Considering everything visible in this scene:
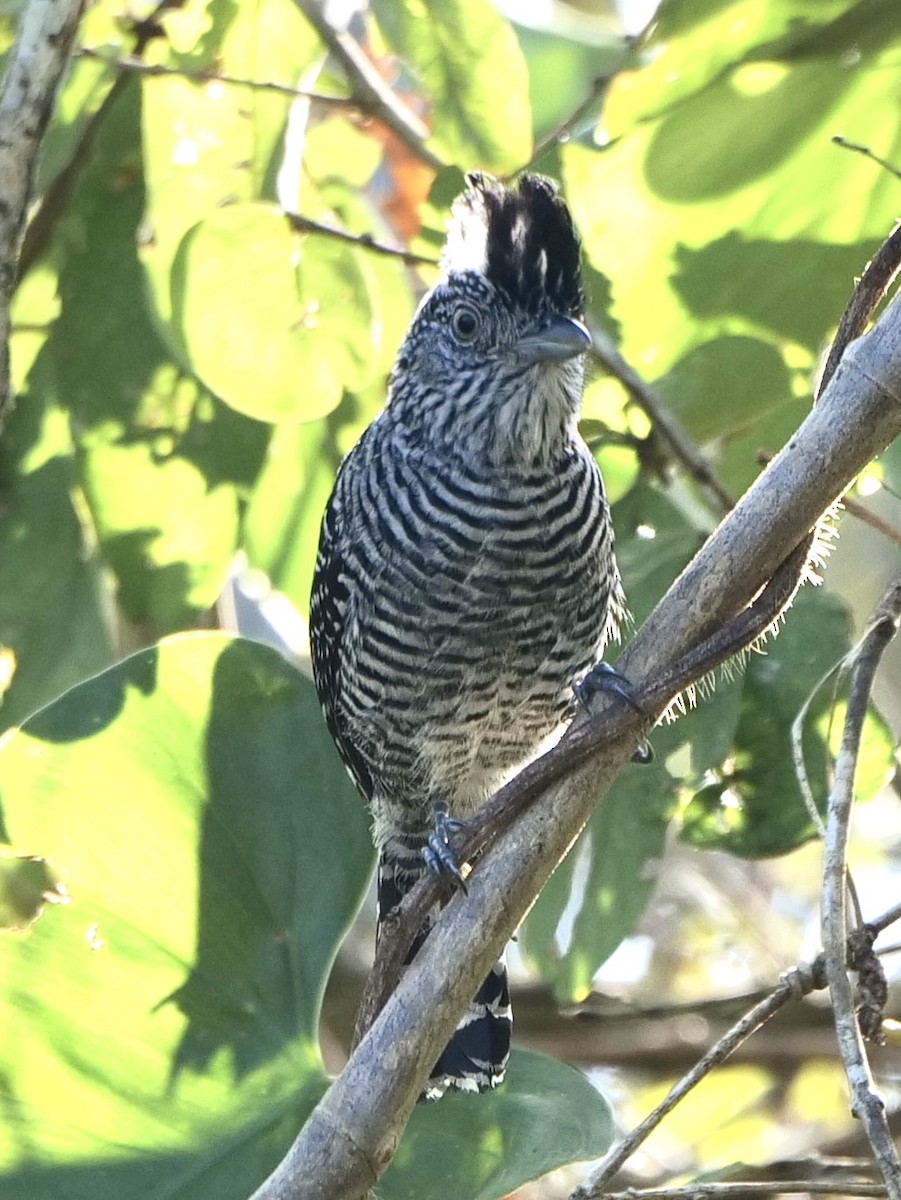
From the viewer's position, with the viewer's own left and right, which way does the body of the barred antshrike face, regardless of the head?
facing the viewer and to the right of the viewer
